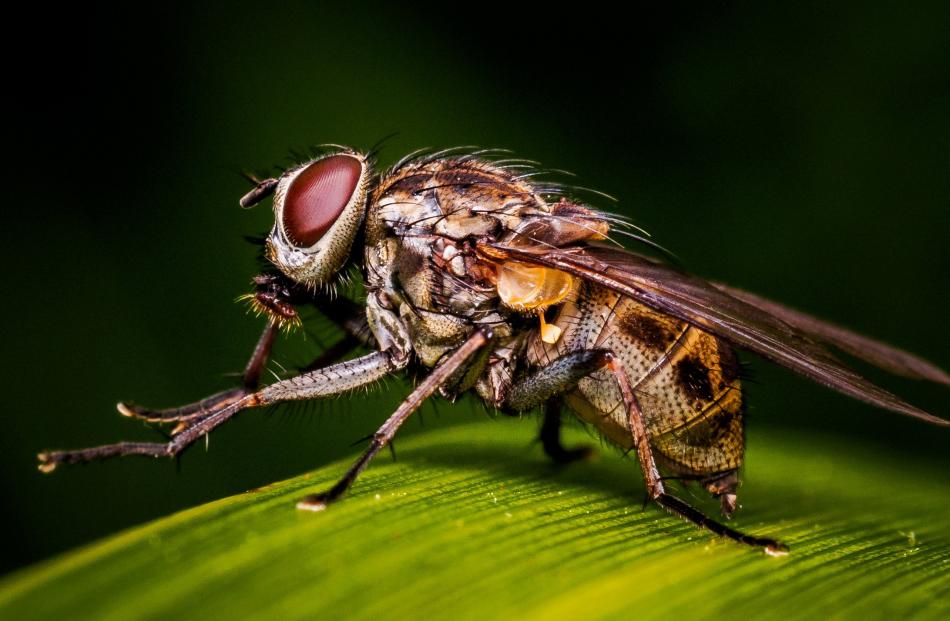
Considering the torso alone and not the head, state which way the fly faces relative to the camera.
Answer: to the viewer's left
